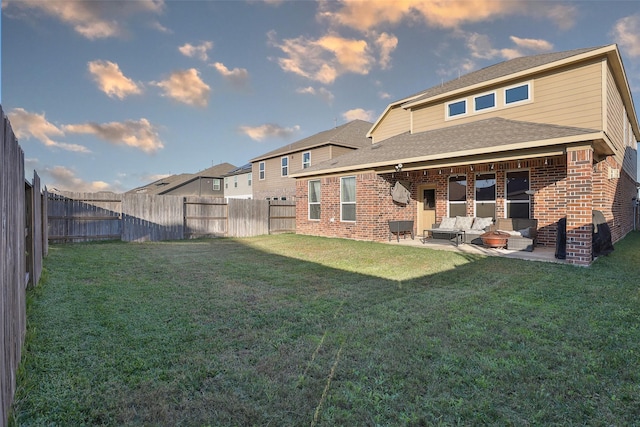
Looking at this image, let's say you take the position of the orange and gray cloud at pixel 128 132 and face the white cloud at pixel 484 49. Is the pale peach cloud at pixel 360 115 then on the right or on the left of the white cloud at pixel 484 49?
left

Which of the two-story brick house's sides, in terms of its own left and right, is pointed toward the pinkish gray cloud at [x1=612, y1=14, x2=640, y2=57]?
front

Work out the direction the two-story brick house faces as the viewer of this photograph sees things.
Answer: facing away from the viewer and to the right of the viewer

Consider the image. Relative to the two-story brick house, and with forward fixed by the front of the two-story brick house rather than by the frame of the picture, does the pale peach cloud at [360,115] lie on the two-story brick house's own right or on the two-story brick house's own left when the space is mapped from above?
on the two-story brick house's own left

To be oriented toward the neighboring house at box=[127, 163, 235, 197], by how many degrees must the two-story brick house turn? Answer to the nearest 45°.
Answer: approximately 90° to its left
